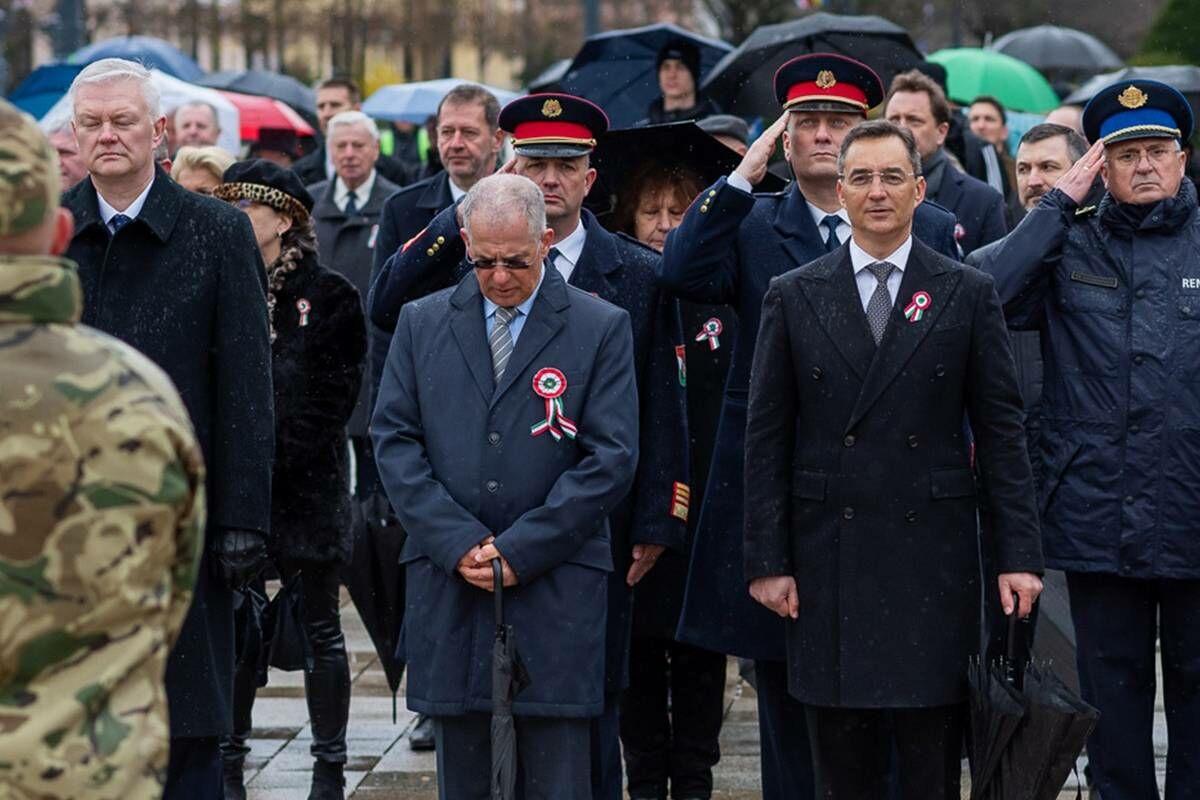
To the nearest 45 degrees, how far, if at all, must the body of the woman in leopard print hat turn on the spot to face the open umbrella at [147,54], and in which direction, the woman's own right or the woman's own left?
approximately 135° to the woman's own right

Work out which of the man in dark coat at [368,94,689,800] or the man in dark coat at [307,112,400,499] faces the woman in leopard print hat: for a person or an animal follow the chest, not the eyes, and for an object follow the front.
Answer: the man in dark coat at [307,112,400,499]

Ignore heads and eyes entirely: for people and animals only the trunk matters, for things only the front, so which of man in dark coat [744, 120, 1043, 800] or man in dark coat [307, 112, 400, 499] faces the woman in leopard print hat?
man in dark coat [307, 112, 400, 499]

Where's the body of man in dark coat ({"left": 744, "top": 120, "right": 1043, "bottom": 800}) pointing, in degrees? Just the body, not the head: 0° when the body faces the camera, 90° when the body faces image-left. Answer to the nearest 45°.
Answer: approximately 0°

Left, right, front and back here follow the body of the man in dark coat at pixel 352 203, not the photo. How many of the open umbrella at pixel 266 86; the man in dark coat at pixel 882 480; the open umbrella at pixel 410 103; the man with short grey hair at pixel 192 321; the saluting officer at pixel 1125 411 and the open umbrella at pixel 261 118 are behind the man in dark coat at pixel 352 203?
3
